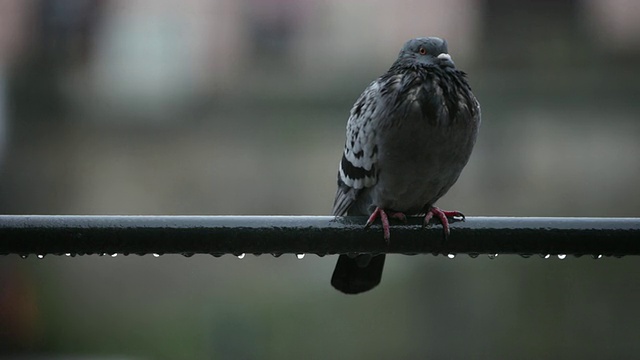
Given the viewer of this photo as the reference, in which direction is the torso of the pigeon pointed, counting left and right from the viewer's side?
facing the viewer and to the right of the viewer
